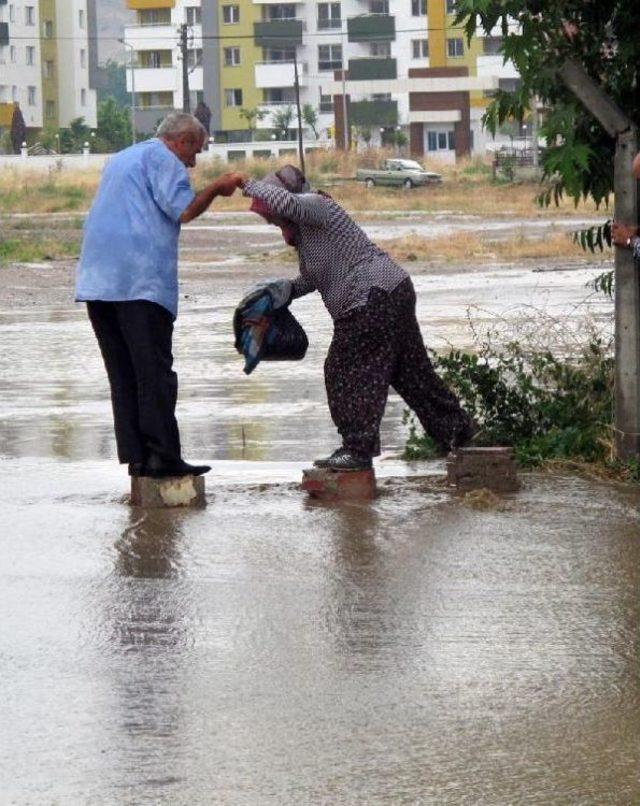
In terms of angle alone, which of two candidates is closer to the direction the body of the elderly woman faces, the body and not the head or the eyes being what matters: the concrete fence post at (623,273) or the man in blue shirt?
the man in blue shirt

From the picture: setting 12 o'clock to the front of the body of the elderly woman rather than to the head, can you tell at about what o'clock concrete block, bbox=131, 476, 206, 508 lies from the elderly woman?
The concrete block is roughly at 11 o'clock from the elderly woman.

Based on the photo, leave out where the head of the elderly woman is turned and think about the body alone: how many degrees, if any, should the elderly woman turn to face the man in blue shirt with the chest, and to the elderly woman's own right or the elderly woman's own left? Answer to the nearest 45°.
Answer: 0° — they already face them

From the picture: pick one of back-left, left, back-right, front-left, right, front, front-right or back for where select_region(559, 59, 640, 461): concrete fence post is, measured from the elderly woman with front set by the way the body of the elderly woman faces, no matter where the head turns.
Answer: back

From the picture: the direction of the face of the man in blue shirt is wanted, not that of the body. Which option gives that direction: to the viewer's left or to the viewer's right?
to the viewer's right

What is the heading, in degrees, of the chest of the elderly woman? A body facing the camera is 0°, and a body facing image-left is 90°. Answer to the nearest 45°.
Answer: approximately 90°
